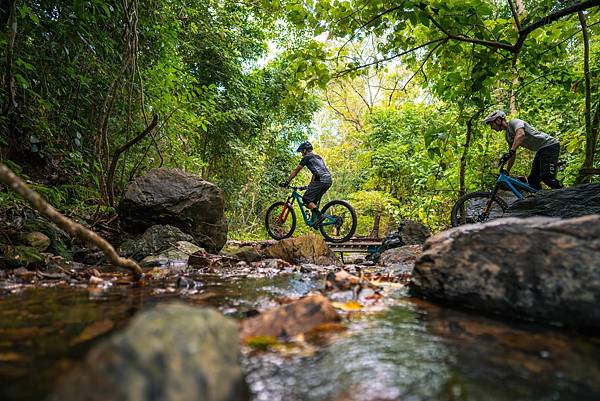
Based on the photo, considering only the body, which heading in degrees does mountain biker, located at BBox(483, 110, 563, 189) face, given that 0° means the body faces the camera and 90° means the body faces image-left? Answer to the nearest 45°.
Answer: approximately 90°

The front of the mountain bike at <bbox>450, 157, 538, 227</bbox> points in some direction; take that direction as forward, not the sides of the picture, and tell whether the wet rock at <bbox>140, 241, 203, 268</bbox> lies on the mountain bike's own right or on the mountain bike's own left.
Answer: on the mountain bike's own left

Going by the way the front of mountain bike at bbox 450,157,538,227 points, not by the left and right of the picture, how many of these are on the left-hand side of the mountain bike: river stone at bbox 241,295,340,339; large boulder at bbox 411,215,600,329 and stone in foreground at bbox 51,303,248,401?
3

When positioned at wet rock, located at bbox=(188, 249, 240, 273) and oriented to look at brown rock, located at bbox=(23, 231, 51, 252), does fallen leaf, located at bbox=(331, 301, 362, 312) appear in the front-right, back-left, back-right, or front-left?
back-left

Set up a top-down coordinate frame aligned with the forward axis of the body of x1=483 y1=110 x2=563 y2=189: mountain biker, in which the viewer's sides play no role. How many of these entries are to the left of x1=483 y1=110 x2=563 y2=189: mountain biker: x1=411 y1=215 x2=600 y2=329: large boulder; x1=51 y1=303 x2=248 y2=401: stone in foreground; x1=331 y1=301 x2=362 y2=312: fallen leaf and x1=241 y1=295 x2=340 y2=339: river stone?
4

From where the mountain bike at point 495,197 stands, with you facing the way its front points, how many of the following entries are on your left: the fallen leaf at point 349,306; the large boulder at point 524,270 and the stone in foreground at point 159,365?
3

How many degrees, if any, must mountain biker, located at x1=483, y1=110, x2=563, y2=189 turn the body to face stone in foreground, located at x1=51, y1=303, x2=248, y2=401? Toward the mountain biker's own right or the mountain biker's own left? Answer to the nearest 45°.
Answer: approximately 90° to the mountain biker's own left

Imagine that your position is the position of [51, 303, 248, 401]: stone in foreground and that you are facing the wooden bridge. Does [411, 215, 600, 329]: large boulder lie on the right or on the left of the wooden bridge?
right

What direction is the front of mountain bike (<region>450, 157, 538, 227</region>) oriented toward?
to the viewer's left
